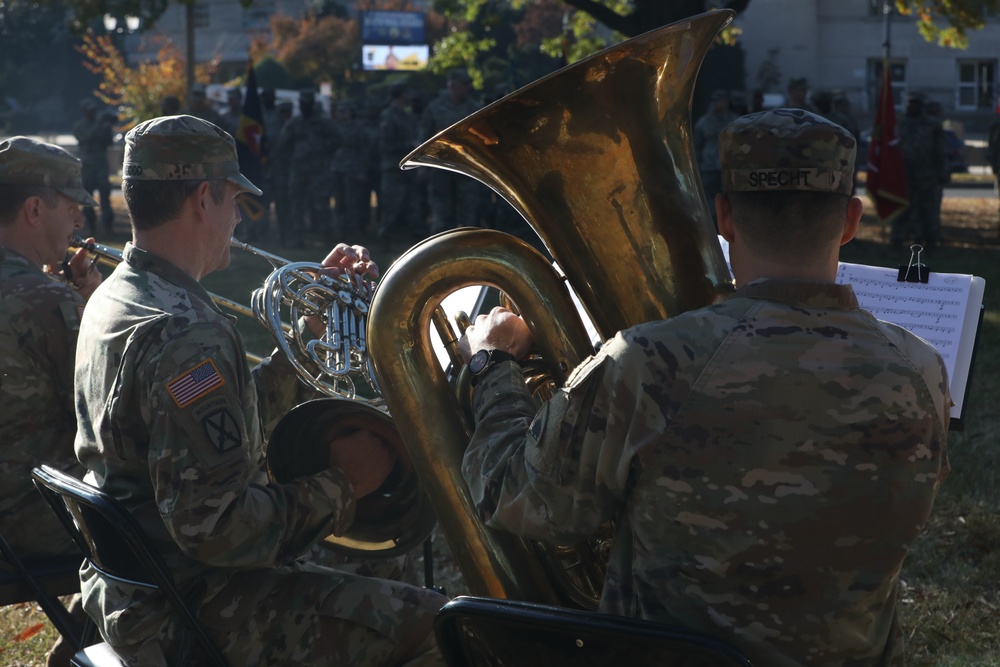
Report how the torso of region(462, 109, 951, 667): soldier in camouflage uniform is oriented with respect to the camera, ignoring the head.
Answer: away from the camera

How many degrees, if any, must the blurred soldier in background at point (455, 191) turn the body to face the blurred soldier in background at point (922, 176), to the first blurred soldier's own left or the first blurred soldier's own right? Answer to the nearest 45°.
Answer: approximately 90° to the first blurred soldier's own left

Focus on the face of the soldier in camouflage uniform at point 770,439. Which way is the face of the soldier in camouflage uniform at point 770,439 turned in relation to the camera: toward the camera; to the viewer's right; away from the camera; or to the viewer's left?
away from the camera

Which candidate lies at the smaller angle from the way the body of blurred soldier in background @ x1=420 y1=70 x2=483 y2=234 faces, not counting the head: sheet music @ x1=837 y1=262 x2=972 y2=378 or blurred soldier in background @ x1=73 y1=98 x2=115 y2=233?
the sheet music

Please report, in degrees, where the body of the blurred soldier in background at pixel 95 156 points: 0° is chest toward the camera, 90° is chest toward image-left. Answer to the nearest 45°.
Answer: approximately 0°

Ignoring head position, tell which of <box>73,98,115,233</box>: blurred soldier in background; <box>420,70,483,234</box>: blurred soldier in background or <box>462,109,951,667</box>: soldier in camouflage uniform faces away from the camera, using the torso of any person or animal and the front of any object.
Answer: the soldier in camouflage uniform

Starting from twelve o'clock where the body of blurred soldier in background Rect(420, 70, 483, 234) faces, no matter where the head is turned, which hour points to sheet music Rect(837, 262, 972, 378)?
The sheet music is roughly at 12 o'clock from the blurred soldier in background.

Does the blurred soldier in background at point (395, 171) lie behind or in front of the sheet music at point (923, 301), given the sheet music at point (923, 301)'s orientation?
behind

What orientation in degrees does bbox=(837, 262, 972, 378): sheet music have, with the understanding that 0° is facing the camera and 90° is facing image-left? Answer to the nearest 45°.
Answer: approximately 0°

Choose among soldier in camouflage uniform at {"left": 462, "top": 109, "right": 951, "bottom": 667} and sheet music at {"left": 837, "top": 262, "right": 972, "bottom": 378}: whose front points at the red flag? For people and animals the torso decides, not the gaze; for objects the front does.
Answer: the soldier in camouflage uniform

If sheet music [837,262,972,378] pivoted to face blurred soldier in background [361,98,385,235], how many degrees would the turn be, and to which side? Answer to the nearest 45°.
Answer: approximately 135° to its right

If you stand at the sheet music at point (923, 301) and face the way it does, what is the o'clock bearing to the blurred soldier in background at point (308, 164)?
The blurred soldier in background is roughly at 5 o'clock from the sheet music.

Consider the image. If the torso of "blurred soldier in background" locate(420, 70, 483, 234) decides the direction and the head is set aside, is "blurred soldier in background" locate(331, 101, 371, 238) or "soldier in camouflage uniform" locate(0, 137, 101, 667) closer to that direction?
the soldier in camouflage uniform
